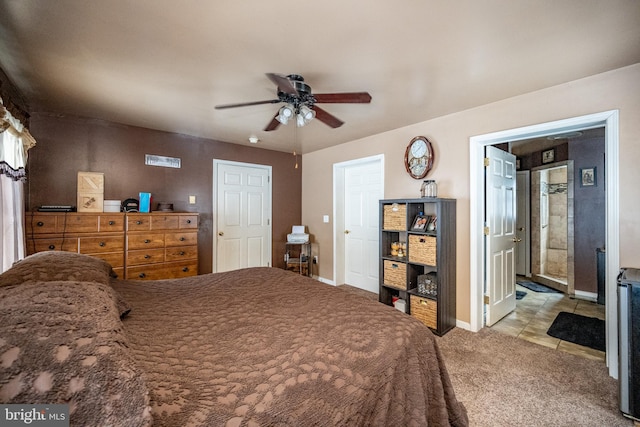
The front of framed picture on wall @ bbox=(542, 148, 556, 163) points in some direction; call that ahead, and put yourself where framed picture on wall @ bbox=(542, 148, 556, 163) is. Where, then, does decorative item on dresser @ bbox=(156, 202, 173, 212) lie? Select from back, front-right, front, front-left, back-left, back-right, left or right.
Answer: front-right

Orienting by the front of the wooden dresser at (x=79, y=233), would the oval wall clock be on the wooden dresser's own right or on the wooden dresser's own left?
on the wooden dresser's own left

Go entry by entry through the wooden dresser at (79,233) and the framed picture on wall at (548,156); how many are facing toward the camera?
2

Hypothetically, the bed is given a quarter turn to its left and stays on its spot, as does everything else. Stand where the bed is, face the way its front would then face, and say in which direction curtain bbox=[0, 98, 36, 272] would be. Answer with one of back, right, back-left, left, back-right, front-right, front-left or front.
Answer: front-left

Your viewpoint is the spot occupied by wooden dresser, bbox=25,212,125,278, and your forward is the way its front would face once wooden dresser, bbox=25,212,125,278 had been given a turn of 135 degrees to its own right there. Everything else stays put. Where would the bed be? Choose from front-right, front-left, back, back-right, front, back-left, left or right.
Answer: back-left

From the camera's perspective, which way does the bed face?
to the viewer's right

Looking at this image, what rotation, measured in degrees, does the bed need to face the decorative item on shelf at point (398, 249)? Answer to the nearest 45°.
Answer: approximately 45° to its left

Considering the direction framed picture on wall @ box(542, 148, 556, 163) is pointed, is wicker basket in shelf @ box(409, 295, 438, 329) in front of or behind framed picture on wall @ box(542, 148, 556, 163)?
in front

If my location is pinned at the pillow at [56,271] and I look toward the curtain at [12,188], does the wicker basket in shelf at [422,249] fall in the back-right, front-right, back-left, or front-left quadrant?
back-right

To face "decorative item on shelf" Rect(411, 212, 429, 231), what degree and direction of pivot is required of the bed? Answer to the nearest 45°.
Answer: approximately 45° to its left

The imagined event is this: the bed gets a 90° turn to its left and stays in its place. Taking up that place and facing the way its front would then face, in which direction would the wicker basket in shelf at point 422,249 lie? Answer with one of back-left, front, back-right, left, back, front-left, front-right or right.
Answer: front-right

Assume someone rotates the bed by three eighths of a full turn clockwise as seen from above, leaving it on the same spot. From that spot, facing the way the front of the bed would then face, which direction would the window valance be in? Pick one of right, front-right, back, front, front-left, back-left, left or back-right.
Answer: right

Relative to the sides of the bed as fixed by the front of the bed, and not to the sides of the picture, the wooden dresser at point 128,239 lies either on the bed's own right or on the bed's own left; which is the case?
on the bed's own left

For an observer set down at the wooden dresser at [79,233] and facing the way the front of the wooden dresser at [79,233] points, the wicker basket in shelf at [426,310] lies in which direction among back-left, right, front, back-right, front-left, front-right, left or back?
front-left

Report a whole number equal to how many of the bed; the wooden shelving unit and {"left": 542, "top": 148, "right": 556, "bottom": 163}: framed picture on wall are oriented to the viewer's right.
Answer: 1

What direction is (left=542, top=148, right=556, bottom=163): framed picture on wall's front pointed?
toward the camera

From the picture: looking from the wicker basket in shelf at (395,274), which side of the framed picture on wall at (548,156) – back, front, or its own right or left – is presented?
front

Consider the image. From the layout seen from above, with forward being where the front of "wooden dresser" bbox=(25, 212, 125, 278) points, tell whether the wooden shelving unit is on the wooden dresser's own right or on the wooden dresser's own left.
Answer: on the wooden dresser's own left

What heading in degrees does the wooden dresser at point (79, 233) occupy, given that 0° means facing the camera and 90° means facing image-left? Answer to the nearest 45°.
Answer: approximately 0°
